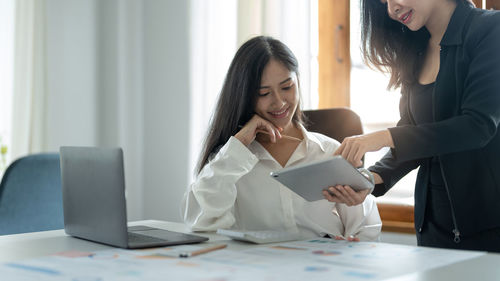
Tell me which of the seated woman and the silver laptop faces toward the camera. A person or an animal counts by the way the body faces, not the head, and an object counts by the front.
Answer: the seated woman

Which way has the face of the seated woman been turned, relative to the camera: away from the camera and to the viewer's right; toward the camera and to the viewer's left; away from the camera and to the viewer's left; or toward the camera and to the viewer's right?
toward the camera and to the viewer's right

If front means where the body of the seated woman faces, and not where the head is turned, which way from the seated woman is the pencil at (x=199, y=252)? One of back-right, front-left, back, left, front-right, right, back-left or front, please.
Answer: front

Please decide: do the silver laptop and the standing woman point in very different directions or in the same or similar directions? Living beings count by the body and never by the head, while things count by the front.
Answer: very different directions

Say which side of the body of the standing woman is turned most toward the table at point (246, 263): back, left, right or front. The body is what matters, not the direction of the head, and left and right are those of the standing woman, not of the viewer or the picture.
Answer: front

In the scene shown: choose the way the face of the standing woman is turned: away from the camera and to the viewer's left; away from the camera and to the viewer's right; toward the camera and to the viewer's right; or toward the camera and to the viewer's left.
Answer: toward the camera and to the viewer's left

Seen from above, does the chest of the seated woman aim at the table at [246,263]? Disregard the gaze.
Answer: yes

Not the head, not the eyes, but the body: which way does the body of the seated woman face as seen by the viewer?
toward the camera

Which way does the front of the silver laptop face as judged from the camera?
facing away from the viewer and to the right of the viewer

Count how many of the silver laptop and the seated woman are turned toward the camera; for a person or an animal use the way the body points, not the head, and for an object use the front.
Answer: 1

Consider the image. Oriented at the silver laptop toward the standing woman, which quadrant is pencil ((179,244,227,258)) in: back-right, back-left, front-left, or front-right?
front-right

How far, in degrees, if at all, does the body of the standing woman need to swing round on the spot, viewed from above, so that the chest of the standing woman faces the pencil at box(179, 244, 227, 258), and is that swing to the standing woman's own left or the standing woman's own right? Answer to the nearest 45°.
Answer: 0° — they already face it

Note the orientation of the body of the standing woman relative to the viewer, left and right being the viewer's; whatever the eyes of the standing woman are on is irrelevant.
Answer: facing the viewer and to the left of the viewer
